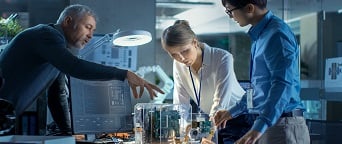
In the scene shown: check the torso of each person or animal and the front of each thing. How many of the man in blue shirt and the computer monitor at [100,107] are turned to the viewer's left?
1

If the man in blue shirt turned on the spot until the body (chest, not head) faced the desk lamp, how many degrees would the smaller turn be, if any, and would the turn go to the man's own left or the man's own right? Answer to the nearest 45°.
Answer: approximately 45° to the man's own right

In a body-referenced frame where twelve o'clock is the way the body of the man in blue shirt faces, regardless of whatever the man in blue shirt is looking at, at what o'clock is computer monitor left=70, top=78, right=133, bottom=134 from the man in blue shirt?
The computer monitor is roughly at 1 o'clock from the man in blue shirt.

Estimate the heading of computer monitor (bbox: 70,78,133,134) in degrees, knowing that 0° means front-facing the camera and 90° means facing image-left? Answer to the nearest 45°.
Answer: approximately 0°

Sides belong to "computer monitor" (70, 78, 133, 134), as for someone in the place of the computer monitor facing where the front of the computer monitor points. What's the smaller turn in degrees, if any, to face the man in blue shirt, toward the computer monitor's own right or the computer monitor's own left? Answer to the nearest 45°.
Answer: approximately 45° to the computer monitor's own left

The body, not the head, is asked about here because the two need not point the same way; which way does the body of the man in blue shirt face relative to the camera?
to the viewer's left

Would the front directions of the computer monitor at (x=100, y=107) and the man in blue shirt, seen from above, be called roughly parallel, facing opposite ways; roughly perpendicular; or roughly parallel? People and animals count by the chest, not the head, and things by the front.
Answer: roughly perpendicular
